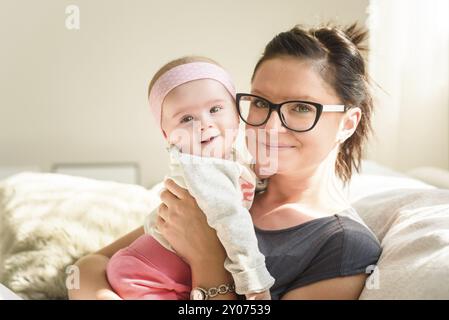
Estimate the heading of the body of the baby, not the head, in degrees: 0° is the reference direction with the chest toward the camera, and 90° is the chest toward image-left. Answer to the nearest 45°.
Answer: approximately 315°
